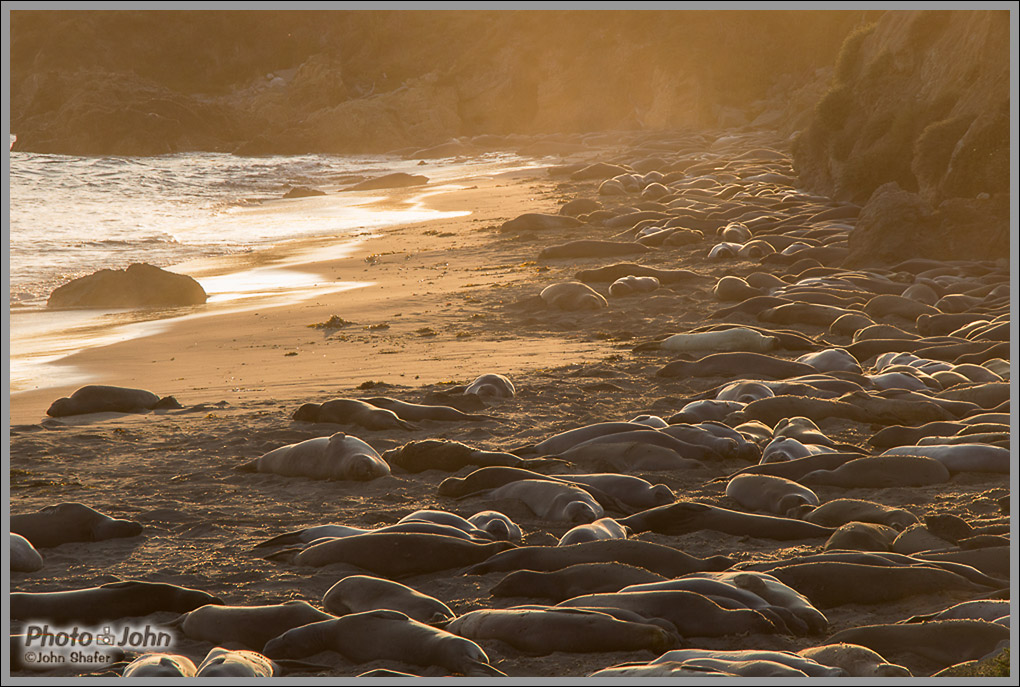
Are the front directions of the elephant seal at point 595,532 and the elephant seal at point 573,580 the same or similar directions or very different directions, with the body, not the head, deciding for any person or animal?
very different directions

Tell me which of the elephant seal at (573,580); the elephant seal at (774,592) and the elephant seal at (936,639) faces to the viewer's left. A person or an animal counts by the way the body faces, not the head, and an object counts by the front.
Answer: the elephant seal at (573,580)

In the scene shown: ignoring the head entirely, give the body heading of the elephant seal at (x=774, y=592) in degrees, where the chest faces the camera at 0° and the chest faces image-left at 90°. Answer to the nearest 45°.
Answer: approximately 315°

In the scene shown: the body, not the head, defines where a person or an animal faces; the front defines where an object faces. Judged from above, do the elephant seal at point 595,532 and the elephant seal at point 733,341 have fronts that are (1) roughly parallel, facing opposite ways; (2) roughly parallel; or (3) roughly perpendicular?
roughly parallel

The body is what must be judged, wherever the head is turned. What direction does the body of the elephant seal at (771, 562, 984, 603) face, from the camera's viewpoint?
to the viewer's left

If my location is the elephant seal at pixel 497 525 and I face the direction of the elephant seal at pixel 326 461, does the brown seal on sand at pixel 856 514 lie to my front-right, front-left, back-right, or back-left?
back-right

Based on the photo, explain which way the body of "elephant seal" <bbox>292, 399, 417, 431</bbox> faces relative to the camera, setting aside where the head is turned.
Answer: to the viewer's left

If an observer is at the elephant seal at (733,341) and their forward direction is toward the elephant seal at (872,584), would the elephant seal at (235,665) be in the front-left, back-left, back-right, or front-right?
front-right

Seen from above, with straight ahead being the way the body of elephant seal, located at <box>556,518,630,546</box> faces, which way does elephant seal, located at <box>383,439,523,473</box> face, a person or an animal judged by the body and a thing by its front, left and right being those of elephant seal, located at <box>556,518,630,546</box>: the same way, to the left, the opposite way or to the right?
the opposite way

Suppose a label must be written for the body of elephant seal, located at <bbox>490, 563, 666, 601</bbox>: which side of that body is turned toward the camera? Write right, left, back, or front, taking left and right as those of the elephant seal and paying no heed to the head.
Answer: left

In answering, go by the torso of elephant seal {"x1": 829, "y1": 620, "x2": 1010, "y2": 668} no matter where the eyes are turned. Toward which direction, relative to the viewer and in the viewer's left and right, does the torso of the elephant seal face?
facing to the right of the viewer

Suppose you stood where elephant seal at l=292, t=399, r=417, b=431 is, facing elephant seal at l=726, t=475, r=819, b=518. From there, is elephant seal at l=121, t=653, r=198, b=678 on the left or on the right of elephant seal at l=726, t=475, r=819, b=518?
right
